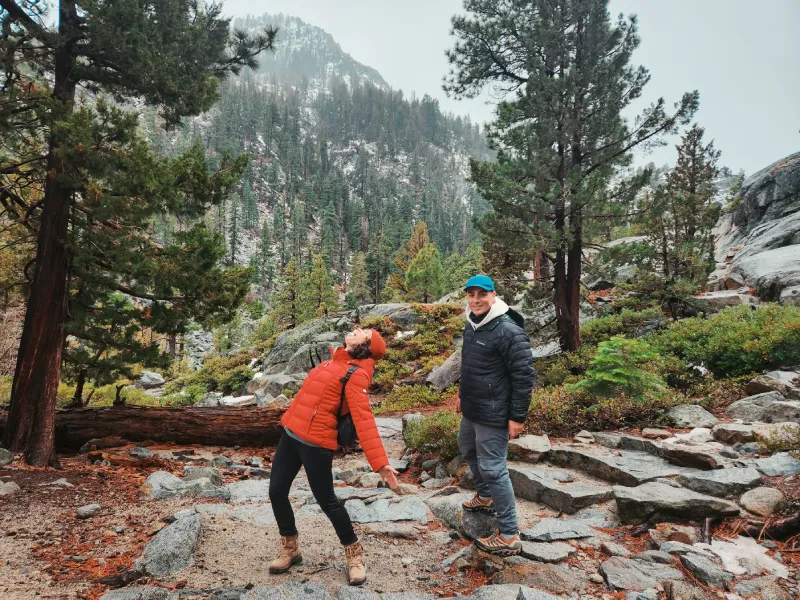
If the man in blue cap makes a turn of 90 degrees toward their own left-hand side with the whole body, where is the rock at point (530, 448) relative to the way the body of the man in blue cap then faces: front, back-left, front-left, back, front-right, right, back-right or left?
back-left

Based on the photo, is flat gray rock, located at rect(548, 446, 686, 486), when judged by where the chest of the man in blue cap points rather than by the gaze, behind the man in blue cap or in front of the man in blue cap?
behind

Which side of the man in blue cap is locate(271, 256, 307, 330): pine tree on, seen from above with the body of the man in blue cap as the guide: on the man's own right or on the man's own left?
on the man's own right

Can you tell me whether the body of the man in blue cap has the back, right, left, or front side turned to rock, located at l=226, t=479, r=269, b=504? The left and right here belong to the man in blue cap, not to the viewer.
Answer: right

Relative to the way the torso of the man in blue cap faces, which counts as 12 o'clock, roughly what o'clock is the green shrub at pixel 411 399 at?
The green shrub is roughly at 4 o'clock from the man in blue cap.

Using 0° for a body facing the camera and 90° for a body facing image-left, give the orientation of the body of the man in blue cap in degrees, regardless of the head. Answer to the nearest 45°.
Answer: approximately 45°

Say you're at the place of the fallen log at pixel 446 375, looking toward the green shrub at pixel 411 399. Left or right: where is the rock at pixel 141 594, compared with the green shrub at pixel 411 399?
left
